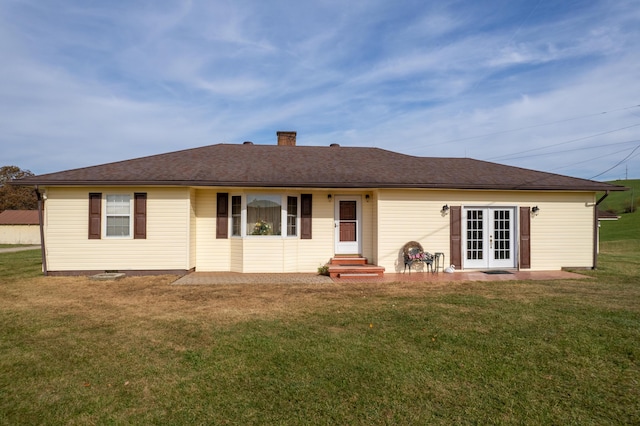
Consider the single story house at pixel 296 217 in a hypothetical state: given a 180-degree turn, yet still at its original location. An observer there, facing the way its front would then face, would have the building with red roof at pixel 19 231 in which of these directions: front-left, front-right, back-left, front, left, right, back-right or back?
front-left

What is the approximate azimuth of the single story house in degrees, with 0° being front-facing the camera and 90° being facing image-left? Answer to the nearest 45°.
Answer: approximately 0°
